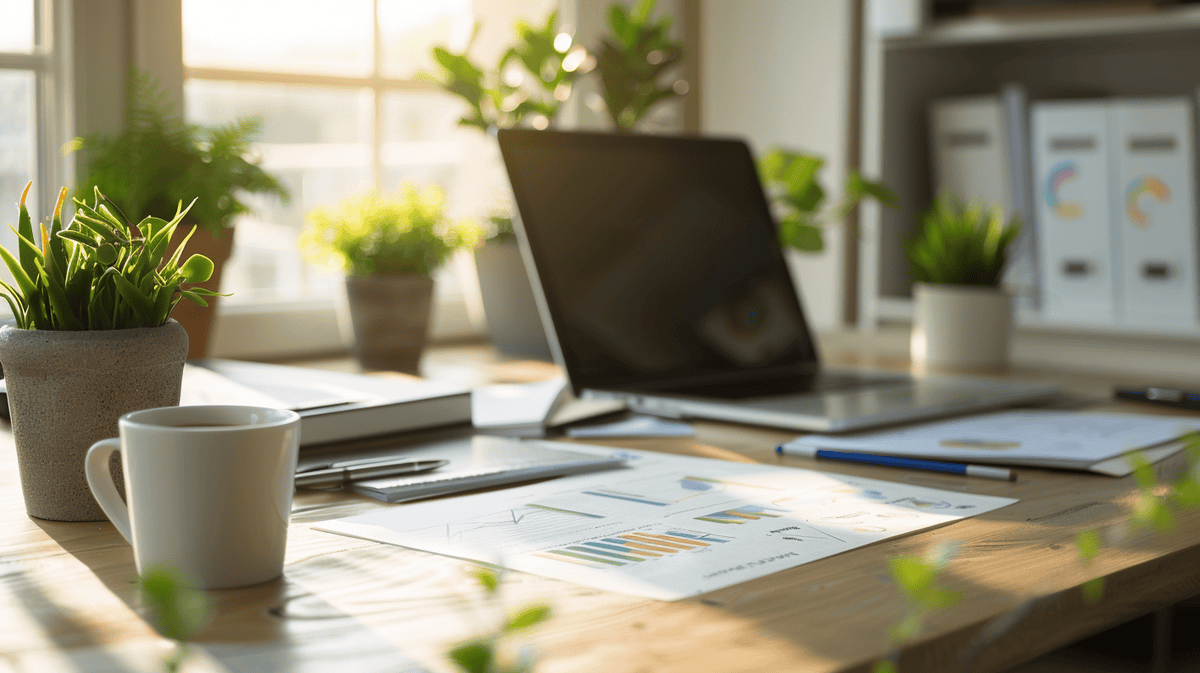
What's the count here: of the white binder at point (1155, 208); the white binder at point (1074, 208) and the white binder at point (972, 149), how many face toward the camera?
3

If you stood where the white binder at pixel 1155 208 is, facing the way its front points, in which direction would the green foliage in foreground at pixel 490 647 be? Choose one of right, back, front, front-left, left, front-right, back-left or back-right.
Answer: front

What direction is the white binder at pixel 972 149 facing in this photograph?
toward the camera

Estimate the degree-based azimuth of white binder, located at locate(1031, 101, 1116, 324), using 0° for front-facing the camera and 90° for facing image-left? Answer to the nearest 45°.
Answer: approximately 0°

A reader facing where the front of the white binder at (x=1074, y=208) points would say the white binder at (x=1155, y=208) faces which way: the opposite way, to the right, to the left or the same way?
the same way

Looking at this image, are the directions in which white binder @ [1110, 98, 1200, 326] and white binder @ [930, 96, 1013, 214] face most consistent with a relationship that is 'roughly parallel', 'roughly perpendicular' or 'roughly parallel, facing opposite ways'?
roughly parallel

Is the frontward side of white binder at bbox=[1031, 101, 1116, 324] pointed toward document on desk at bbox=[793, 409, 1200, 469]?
yes

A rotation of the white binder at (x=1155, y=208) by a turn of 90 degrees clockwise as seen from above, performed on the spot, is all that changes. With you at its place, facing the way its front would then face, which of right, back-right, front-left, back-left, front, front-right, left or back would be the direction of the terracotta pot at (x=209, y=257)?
front-left

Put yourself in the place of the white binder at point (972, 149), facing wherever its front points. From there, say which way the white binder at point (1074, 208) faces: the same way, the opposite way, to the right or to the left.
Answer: the same way

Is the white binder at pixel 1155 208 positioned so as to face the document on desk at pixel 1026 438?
yes

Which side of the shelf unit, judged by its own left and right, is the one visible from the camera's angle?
front

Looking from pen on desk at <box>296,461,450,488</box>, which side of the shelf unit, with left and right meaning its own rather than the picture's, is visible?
front

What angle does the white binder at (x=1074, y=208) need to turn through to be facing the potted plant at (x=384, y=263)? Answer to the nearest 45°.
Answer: approximately 45° to its right
